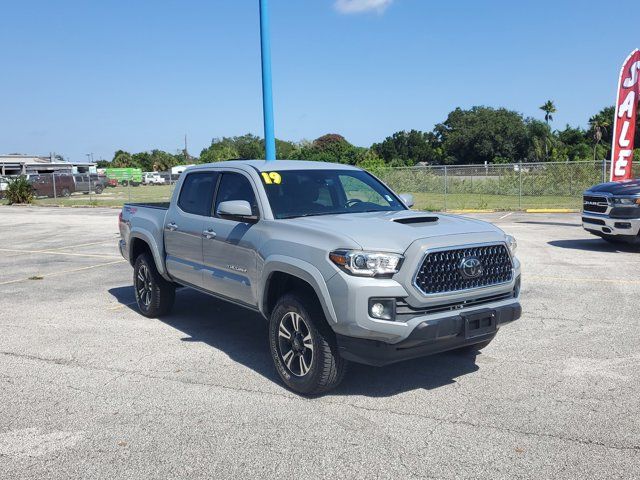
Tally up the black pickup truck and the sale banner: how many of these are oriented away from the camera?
0

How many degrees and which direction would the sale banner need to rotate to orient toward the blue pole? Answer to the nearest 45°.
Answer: approximately 45° to its right

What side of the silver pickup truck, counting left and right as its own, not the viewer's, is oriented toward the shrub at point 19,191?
back

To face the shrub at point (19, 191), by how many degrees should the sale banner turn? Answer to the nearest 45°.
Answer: approximately 90° to its right

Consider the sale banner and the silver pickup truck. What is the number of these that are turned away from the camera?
0

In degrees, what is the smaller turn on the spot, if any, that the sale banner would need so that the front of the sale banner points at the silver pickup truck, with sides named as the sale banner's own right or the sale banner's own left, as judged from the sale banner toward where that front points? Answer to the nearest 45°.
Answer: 0° — it already faces it

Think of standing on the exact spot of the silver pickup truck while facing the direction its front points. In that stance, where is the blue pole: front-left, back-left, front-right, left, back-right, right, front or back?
back-left

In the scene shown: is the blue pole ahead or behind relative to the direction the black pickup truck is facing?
ahead

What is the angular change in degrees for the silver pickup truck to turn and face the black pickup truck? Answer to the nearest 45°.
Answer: approximately 90° to its left

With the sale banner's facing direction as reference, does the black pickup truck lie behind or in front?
in front

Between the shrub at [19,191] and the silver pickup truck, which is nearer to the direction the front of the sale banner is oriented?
the silver pickup truck

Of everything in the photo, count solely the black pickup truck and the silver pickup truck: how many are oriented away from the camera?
0

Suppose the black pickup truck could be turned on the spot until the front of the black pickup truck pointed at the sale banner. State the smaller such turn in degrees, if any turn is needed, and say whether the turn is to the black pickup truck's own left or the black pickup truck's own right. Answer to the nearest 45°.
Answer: approximately 135° to the black pickup truck's own right
